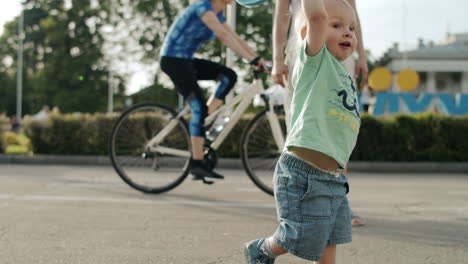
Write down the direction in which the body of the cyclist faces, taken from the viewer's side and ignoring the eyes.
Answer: to the viewer's right

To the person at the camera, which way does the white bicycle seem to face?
facing to the right of the viewer

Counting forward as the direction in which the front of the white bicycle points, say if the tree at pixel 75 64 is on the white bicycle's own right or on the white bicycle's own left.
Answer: on the white bicycle's own left

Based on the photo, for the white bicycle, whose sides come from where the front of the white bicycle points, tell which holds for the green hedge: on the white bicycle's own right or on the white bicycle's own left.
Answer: on the white bicycle's own left

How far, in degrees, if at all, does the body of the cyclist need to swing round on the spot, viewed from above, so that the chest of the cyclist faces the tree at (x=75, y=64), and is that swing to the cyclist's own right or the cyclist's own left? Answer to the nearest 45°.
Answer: approximately 90° to the cyclist's own left
